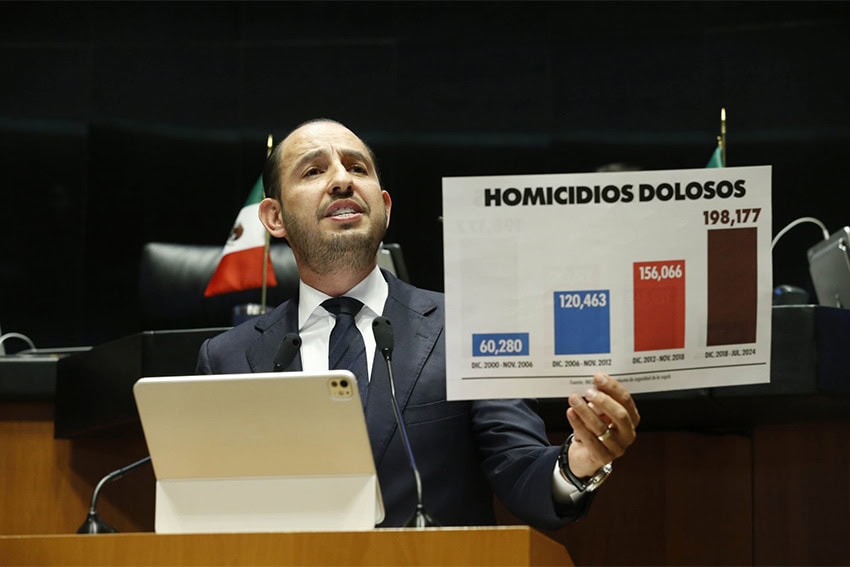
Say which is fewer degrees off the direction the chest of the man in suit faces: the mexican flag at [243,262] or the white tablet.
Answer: the white tablet

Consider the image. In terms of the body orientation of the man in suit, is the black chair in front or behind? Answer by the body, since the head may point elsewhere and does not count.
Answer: behind

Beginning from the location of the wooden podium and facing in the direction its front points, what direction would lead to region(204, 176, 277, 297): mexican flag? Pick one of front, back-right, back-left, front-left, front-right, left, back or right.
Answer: back

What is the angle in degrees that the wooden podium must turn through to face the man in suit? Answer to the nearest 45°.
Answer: approximately 180°

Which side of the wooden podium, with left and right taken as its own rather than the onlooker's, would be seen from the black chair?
back

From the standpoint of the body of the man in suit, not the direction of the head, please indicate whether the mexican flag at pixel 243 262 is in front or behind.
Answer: behind

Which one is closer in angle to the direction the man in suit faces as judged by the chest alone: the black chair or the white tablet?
the white tablet
